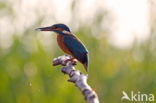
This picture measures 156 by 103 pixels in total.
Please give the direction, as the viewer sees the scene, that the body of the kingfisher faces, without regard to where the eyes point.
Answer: to the viewer's left
